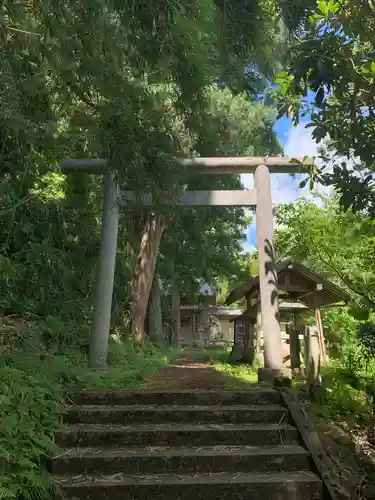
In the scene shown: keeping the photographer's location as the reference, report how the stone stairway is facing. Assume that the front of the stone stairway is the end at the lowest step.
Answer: facing the viewer

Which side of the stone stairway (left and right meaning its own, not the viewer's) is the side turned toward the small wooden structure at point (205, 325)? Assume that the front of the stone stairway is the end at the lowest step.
back

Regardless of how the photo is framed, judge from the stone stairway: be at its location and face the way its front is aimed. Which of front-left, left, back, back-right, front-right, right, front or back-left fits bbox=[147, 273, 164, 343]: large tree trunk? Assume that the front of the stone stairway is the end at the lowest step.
back

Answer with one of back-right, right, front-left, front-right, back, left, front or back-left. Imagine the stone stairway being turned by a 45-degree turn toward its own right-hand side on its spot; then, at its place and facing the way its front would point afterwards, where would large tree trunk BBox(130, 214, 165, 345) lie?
back-right

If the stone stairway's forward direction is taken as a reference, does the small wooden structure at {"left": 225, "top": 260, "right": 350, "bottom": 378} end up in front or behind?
behind

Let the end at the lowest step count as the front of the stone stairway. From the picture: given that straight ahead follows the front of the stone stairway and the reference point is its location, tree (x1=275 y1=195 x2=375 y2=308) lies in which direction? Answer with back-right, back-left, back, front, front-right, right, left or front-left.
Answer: back-left
